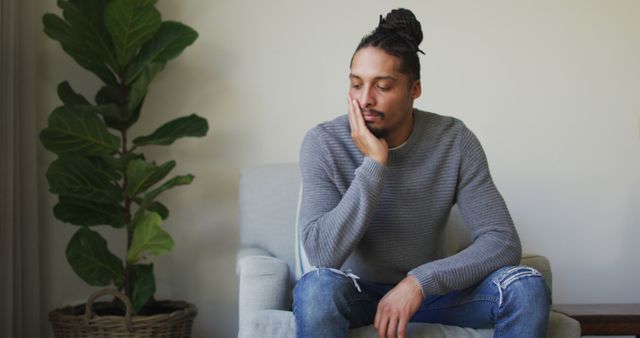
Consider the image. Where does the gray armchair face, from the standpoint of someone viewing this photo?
facing the viewer

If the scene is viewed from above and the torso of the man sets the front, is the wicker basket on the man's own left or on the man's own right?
on the man's own right

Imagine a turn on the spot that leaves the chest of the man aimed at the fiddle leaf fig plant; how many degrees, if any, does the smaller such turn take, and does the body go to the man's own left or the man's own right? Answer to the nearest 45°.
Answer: approximately 135° to the man's own right

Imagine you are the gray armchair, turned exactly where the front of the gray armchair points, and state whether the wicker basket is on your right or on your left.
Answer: on your right

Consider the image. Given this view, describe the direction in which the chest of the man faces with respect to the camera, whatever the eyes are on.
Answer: toward the camera

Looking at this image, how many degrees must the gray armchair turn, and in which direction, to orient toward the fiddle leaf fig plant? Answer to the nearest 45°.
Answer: approximately 135° to its right
